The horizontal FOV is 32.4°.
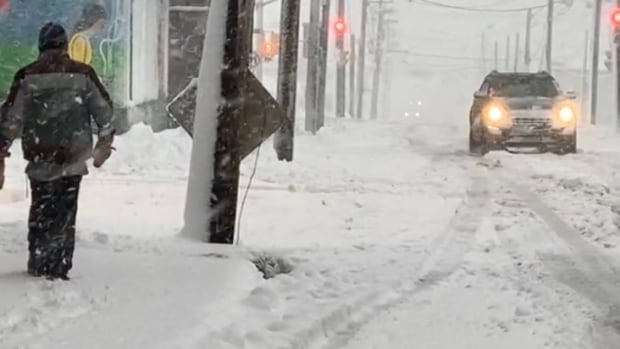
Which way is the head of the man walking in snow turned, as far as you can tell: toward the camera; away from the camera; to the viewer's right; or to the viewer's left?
away from the camera

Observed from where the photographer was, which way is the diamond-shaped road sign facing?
facing away from the viewer

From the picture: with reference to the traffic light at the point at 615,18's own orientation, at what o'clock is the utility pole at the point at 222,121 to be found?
The utility pole is roughly at 12 o'clock from the traffic light.

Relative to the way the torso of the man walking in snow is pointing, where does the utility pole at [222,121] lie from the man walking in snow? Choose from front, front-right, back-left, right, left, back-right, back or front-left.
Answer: front-right

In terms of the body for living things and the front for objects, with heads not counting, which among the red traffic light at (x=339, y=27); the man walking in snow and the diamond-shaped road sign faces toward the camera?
the red traffic light

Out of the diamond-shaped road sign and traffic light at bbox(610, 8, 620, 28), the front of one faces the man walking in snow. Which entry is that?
the traffic light

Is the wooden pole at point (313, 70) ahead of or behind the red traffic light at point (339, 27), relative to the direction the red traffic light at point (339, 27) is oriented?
ahead

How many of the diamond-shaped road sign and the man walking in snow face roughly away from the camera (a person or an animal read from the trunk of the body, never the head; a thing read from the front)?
2

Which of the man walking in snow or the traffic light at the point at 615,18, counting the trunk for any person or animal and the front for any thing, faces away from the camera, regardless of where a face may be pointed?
the man walking in snow

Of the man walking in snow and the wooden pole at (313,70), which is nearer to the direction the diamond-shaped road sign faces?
the wooden pole

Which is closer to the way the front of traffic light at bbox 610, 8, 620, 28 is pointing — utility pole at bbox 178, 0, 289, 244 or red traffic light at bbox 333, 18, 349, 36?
the utility pole

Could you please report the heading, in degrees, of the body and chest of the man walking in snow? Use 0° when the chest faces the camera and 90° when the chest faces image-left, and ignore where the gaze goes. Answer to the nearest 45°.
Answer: approximately 180°

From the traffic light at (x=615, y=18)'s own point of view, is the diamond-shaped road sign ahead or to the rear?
ahead

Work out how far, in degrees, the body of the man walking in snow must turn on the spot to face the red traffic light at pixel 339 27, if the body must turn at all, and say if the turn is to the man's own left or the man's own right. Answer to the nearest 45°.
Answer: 0° — they already face it
